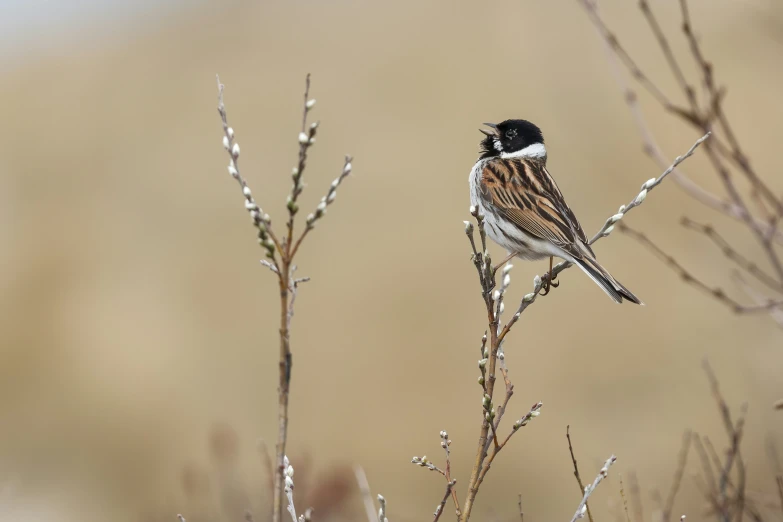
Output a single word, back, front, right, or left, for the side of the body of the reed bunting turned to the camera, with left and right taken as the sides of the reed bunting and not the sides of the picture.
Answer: left

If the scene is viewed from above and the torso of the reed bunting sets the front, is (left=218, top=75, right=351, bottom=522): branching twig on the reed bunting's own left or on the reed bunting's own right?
on the reed bunting's own left
